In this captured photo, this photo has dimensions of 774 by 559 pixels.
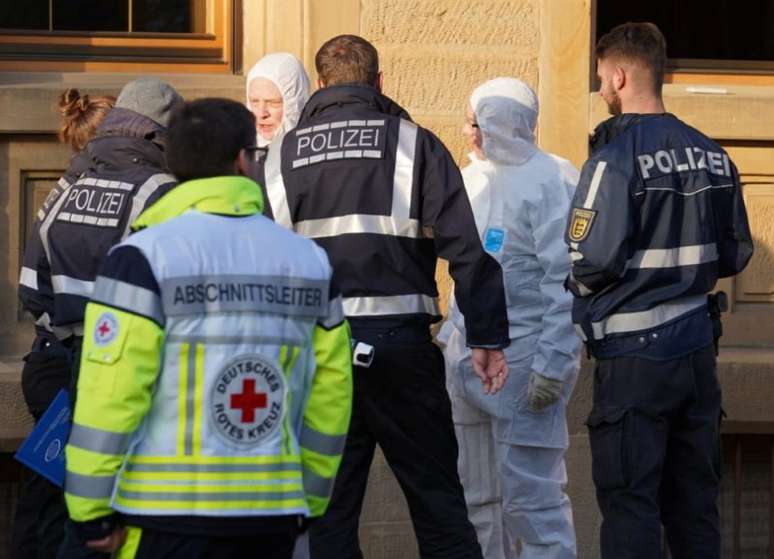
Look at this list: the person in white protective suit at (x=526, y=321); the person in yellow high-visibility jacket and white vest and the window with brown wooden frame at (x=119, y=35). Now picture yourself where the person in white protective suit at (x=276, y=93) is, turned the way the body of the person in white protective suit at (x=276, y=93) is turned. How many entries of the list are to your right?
1

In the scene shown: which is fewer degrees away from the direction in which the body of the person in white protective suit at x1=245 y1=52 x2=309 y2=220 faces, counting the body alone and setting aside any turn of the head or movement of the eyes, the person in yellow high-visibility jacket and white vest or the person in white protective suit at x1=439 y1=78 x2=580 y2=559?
the person in yellow high-visibility jacket and white vest

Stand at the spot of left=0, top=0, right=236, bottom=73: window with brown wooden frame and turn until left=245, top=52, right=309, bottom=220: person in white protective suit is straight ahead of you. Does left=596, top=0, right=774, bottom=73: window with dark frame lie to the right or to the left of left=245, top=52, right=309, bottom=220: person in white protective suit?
left

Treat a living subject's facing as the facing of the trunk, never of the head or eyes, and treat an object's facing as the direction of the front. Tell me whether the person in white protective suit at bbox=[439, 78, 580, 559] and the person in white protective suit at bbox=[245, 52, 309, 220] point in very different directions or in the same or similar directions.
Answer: same or similar directions

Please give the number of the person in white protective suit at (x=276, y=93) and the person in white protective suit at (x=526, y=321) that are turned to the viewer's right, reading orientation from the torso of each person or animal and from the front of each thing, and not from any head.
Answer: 0

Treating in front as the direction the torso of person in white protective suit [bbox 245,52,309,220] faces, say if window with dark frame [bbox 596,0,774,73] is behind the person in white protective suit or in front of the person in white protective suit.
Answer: behind

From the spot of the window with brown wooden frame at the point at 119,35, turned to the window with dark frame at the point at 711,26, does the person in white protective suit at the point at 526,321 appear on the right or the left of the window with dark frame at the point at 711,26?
right

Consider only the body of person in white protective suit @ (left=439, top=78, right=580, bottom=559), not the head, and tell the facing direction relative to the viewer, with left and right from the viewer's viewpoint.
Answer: facing the viewer and to the left of the viewer

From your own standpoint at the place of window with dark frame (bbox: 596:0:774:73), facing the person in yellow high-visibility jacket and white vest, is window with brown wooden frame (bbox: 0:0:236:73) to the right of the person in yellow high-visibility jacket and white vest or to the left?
right

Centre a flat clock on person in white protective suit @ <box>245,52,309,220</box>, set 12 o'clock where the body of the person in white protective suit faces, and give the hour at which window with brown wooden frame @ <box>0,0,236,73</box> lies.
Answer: The window with brown wooden frame is roughly at 3 o'clock from the person in white protective suit.

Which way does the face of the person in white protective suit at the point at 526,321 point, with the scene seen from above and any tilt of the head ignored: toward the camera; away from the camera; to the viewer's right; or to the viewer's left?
to the viewer's left

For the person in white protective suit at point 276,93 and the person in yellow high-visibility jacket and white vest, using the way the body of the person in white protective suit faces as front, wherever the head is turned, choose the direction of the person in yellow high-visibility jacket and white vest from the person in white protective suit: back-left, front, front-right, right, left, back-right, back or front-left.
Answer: front-left
